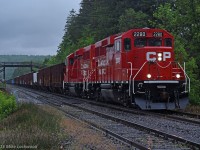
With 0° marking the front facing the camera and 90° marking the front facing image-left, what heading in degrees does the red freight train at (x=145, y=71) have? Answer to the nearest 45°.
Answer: approximately 315°

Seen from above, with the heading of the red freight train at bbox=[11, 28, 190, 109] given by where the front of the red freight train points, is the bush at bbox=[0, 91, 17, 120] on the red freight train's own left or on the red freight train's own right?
on the red freight train's own right

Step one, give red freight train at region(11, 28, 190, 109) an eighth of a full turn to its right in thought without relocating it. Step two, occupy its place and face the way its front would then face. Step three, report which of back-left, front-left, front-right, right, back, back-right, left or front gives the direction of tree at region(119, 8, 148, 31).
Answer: back
